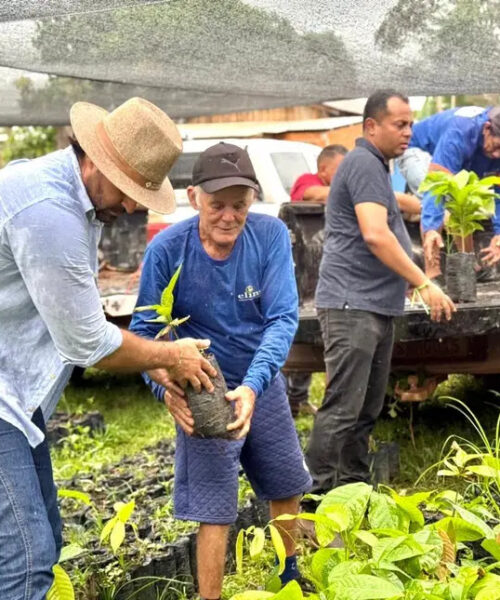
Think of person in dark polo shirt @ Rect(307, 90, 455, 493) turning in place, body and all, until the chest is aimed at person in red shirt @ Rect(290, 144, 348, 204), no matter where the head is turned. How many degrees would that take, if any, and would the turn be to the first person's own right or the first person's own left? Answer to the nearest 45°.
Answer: approximately 90° to the first person's own left

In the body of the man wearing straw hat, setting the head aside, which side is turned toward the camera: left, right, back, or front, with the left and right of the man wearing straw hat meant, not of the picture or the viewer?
right

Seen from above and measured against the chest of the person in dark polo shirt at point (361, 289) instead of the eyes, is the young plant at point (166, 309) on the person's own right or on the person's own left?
on the person's own right

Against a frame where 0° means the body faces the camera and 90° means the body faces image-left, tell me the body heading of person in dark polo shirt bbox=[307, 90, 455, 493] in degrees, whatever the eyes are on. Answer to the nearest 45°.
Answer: approximately 270°
